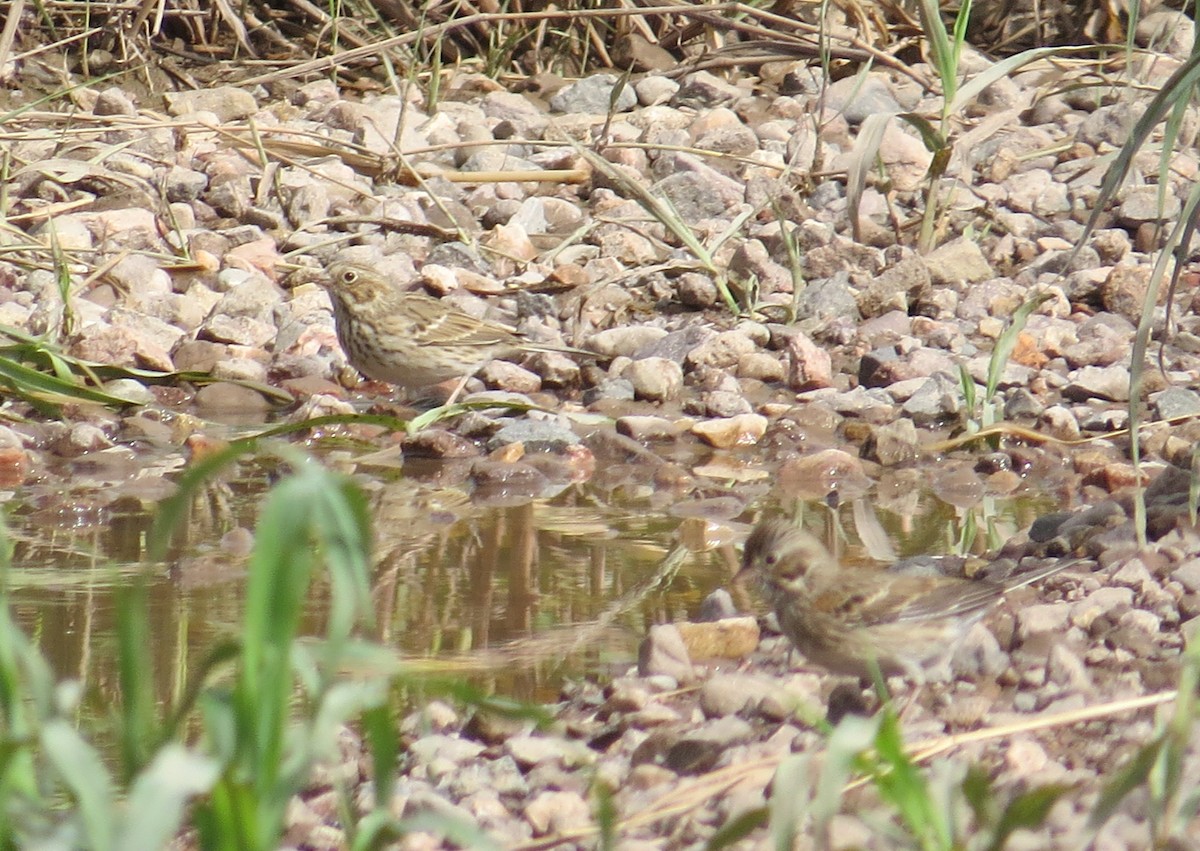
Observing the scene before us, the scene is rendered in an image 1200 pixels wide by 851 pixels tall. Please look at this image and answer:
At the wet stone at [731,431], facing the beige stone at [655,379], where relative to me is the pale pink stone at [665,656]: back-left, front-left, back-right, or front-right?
back-left

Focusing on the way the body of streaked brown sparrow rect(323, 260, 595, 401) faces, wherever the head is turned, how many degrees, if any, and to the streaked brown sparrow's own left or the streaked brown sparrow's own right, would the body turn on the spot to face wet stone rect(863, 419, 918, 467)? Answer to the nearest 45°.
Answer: approximately 135° to the streaked brown sparrow's own left

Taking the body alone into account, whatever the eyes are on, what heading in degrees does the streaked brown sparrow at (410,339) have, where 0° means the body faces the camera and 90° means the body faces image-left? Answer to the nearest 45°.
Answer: approximately 90°

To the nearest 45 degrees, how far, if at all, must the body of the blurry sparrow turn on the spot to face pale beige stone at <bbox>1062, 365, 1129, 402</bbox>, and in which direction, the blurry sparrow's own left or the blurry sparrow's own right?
approximately 90° to the blurry sparrow's own right

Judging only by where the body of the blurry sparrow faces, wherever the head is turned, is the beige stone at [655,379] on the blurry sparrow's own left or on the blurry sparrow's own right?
on the blurry sparrow's own right

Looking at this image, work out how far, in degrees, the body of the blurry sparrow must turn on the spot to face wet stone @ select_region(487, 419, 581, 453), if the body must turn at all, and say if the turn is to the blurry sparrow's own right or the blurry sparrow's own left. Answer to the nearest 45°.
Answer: approximately 45° to the blurry sparrow's own right

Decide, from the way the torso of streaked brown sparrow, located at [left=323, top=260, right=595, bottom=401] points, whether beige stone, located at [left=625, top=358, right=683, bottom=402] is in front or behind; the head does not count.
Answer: behind

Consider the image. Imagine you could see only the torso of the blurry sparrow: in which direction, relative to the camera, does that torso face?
to the viewer's left

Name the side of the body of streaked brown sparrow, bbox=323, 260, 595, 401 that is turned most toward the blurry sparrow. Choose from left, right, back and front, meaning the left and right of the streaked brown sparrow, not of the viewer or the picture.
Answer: left

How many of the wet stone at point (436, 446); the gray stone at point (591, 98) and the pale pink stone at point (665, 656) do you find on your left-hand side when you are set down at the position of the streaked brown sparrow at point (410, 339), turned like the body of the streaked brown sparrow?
2
